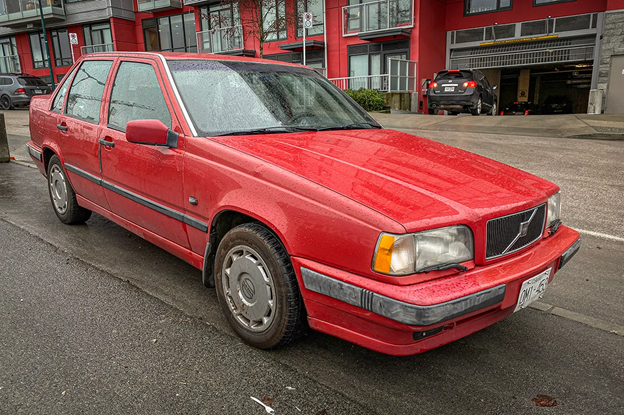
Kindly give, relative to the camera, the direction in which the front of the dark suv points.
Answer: facing away from the viewer and to the right of the viewer

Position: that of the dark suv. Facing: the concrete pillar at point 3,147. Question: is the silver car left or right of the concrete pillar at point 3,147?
right

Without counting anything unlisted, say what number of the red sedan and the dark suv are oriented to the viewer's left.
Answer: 0

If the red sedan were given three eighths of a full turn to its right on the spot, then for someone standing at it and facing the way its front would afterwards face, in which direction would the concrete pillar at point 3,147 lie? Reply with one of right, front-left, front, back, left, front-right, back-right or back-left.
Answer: front-right

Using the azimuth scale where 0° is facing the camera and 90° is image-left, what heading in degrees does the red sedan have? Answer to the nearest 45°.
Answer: approximately 315°

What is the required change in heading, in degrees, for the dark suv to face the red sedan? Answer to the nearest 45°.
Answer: approximately 135° to its right

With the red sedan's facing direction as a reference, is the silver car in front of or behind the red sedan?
behind

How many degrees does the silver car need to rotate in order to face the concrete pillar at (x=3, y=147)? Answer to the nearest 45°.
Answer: approximately 135° to its left

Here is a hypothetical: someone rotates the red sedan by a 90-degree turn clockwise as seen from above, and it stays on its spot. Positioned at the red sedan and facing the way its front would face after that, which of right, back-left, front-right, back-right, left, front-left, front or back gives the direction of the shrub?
back-right

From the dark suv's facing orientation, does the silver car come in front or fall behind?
behind

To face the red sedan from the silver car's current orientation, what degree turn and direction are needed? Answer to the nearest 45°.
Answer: approximately 135° to its left

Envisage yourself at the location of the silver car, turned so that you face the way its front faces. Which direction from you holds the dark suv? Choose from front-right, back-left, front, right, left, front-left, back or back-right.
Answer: back

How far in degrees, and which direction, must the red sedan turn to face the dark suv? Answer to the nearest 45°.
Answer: approximately 135° to its left

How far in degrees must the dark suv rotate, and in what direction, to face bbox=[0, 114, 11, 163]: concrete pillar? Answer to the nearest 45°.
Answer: approximately 180°
